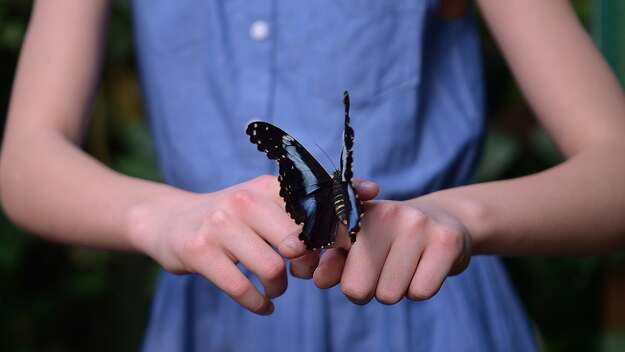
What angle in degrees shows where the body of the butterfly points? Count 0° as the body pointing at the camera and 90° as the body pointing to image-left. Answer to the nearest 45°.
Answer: approximately 180°

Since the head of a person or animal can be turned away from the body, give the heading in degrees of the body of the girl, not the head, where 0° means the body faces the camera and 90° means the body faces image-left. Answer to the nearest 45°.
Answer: approximately 0°
